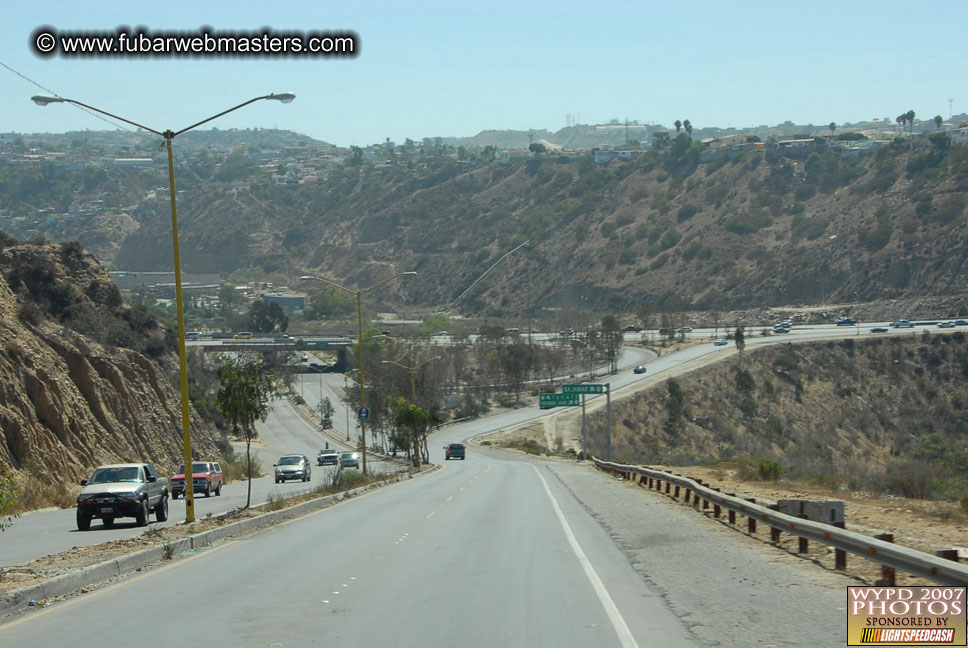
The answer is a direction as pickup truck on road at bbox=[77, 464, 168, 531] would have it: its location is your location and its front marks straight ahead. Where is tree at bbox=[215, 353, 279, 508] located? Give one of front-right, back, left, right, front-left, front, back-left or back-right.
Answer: back

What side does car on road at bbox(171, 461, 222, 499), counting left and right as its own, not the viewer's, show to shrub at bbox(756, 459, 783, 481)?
left

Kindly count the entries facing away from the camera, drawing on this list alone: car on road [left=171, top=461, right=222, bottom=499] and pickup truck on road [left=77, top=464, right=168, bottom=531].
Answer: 0

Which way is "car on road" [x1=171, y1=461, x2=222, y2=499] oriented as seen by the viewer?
toward the camera

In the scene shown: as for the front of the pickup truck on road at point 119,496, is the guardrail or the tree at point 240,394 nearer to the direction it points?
the guardrail

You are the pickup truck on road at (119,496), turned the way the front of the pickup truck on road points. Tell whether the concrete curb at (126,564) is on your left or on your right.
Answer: on your left

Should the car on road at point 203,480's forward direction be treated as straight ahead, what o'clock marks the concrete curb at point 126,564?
The concrete curb is roughly at 12 o'clock from the car on road.

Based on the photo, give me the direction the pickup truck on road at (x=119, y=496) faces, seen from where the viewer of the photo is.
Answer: facing the viewer and to the left of the viewer

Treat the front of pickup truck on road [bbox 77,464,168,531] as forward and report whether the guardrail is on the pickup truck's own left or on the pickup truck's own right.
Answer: on the pickup truck's own left

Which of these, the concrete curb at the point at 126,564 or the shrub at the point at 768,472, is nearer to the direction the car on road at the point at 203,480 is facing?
the concrete curb

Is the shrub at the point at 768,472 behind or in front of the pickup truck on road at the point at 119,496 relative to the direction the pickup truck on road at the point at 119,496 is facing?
behind

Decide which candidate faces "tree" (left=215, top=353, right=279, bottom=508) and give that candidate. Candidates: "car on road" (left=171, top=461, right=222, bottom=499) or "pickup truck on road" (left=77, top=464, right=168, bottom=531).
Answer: "car on road" (left=171, top=461, right=222, bottom=499)
